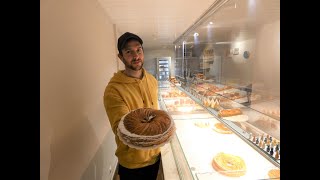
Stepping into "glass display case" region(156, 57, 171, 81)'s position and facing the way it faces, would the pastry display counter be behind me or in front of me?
in front

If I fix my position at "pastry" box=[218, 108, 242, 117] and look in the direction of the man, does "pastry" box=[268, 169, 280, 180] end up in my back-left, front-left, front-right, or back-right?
front-left

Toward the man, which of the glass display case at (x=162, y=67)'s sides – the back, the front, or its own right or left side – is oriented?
front

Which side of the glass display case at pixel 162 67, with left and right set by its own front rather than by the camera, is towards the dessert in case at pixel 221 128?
front

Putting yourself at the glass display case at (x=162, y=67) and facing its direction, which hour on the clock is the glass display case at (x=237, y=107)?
the glass display case at (x=237, y=107) is roughly at 12 o'clock from the glass display case at (x=162, y=67).

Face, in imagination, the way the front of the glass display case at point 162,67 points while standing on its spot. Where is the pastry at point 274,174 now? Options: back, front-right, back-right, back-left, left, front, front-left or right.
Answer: front

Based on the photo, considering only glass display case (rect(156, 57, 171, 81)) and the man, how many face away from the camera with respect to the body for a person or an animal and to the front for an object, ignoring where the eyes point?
0

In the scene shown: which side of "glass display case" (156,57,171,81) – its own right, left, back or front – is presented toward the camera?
front

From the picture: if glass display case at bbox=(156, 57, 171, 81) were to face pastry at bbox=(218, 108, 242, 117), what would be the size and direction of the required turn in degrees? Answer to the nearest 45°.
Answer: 0° — it already faces it

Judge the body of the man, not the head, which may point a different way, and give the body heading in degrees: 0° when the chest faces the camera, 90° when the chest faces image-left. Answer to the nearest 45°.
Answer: approximately 315°

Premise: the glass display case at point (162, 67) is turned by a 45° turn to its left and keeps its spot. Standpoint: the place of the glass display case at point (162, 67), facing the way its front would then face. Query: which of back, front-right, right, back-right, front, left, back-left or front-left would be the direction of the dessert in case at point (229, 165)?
front-right
